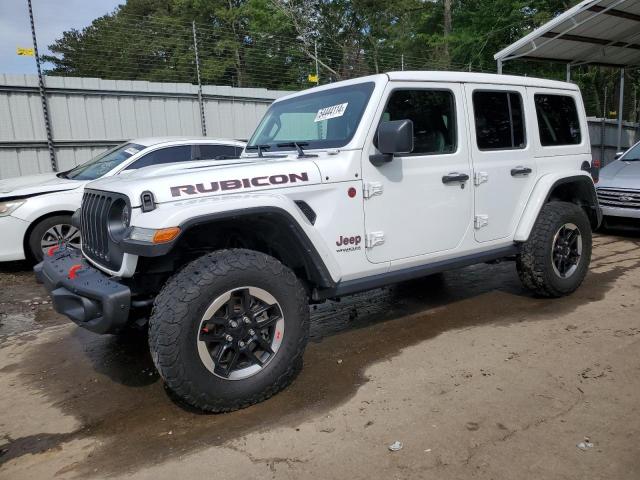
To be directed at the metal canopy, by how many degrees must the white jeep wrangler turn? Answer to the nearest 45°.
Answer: approximately 180°

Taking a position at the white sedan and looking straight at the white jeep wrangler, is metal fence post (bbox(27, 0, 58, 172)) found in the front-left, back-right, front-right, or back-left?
back-left

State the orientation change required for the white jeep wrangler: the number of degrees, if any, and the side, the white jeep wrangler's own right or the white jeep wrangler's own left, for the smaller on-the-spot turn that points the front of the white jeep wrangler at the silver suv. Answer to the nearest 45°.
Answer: approximately 180°

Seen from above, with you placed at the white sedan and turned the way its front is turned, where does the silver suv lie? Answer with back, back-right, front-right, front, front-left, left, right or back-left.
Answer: back-left

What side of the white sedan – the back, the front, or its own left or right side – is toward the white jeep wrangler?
left

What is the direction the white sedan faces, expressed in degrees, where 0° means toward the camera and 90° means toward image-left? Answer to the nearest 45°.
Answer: approximately 45°

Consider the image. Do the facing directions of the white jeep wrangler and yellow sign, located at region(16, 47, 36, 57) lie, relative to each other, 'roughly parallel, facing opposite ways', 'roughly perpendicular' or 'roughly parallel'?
roughly perpendicular

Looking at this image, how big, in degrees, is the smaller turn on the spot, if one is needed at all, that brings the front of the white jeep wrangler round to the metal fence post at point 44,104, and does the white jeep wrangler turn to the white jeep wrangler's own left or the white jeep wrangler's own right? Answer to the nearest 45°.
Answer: approximately 90° to the white jeep wrangler's own right

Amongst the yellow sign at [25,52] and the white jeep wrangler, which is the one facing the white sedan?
the yellow sign

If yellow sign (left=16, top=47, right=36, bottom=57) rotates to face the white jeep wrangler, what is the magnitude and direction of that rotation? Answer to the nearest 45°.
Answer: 0° — it already faces it

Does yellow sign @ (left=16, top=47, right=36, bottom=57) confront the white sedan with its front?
yes
